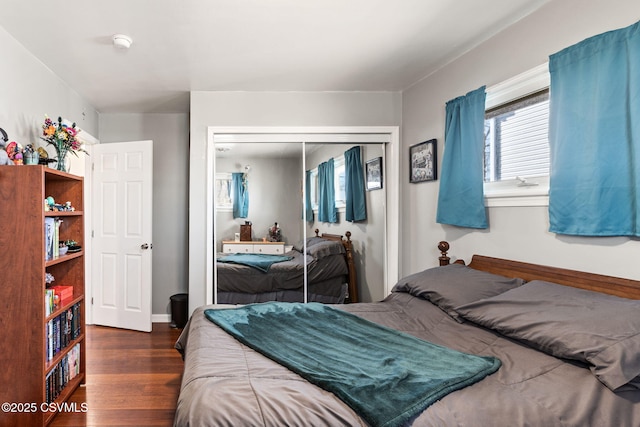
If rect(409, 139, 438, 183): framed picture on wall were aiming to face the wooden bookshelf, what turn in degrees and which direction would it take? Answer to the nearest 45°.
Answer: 0° — it already faces it

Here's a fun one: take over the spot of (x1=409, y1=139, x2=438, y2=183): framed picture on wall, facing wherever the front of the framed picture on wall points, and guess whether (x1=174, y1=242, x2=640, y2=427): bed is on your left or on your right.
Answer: on your left

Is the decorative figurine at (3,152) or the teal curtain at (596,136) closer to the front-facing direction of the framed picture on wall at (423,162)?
the decorative figurine

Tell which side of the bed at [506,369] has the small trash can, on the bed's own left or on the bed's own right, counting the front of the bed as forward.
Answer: on the bed's own right

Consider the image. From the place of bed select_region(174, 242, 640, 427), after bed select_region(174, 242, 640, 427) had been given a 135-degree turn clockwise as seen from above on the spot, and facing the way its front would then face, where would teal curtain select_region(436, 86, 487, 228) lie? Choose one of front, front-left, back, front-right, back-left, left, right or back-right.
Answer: front

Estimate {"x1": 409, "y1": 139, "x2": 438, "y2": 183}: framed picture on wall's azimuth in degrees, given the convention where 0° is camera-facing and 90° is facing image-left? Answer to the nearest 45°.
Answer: approximately 45°

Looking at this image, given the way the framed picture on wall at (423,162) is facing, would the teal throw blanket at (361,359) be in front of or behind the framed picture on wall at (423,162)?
in front

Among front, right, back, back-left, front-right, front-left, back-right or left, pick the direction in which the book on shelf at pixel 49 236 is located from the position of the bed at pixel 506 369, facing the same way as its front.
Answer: front-right

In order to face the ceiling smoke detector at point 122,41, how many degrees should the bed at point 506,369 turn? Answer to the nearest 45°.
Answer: approximately 45° to its right

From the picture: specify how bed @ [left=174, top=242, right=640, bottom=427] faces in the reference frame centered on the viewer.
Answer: facing the viewer and to the left of the viewer

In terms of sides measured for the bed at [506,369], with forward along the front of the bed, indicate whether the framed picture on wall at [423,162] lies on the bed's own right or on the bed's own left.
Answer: on the bed's own right

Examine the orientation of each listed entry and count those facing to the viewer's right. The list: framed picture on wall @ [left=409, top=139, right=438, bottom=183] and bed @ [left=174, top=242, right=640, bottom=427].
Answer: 0
